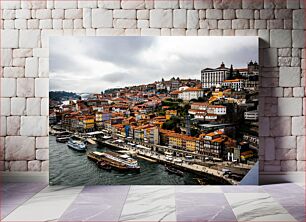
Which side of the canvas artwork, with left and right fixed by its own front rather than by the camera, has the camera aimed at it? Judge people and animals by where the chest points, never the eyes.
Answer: front
